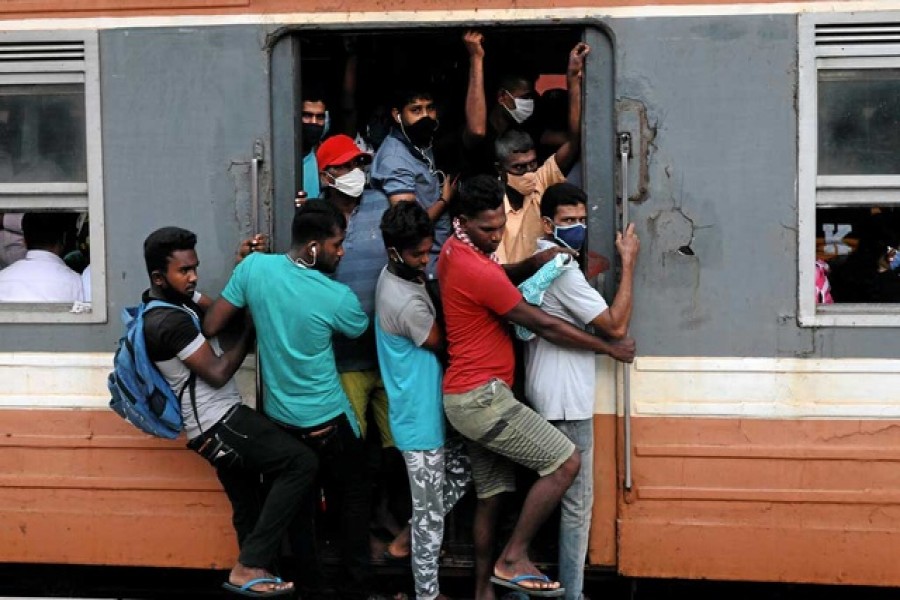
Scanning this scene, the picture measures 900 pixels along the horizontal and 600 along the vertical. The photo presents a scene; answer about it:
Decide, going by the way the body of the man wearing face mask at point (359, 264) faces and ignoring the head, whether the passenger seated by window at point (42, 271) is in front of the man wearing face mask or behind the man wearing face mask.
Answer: behind

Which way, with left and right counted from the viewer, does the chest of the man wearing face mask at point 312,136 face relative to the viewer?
facing the viewer

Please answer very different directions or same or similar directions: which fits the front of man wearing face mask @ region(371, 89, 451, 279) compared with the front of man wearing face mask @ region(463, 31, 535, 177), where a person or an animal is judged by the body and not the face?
same or similar directions

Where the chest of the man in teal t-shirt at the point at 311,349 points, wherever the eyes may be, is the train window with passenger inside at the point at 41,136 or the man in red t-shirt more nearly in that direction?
the man in red t-shirt

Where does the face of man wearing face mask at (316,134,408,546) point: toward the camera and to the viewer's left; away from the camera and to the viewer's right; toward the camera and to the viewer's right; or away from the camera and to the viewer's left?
toward the camera and to the viewer's right

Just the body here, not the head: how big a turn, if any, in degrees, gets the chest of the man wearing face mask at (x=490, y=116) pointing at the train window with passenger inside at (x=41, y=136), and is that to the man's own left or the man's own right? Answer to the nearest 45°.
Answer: approximately 135° to the man's own right

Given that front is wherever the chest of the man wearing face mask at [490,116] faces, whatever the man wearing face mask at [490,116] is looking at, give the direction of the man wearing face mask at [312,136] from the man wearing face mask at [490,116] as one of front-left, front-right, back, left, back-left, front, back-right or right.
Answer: back-right

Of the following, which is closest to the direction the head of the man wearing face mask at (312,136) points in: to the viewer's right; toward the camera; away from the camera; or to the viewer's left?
toward the camera

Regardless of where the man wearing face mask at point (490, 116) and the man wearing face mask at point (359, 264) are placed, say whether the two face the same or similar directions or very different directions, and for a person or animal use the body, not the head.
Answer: same or similar directions

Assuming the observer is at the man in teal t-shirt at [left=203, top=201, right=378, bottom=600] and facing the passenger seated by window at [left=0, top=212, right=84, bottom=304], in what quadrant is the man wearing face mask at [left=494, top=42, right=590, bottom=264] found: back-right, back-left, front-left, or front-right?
back-right

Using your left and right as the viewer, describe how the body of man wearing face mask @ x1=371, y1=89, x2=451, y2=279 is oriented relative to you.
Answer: facing the viewer and to the right of the viewer

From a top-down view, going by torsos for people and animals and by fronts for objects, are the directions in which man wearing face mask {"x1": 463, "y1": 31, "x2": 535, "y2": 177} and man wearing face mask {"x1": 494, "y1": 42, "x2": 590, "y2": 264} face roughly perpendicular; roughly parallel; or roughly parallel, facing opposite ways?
roughly parallel
